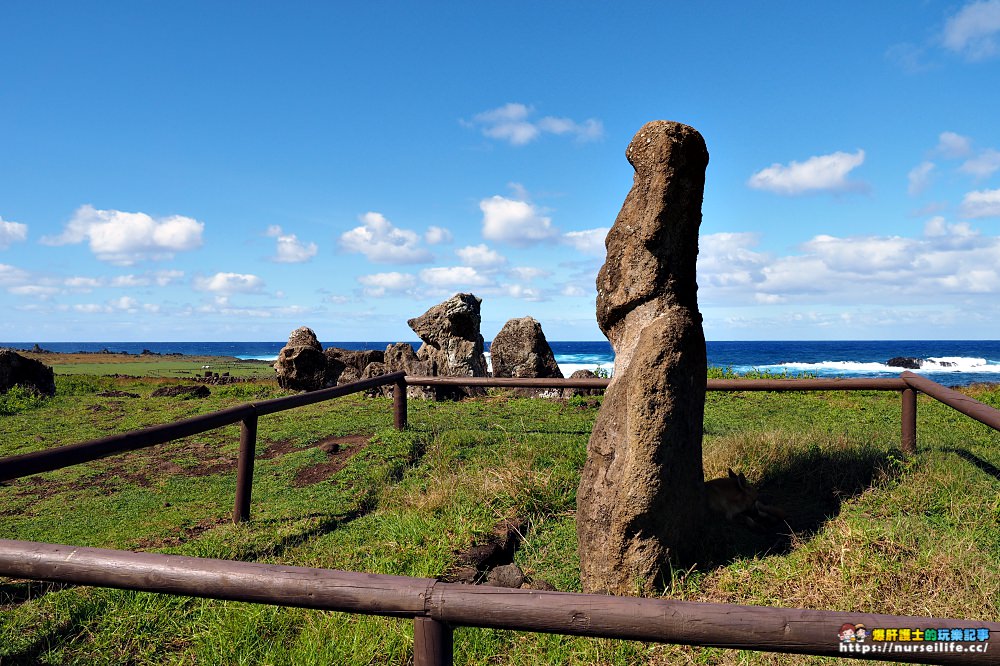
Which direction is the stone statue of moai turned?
to the viewer's left

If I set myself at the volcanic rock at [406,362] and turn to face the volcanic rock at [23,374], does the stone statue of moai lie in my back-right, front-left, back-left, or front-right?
back-left

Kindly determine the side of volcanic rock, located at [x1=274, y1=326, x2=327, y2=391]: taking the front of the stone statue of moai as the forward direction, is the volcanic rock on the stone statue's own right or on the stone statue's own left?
on the stone statue's own right

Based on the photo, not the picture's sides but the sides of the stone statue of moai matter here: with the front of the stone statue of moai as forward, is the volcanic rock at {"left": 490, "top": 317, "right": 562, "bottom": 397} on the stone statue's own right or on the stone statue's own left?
on the stone statue's own right

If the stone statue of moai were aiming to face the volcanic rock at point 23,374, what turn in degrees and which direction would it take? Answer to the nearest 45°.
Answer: approximately 45° to its right

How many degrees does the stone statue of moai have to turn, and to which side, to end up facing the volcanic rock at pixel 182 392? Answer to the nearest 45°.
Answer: approximately 45° to its right
